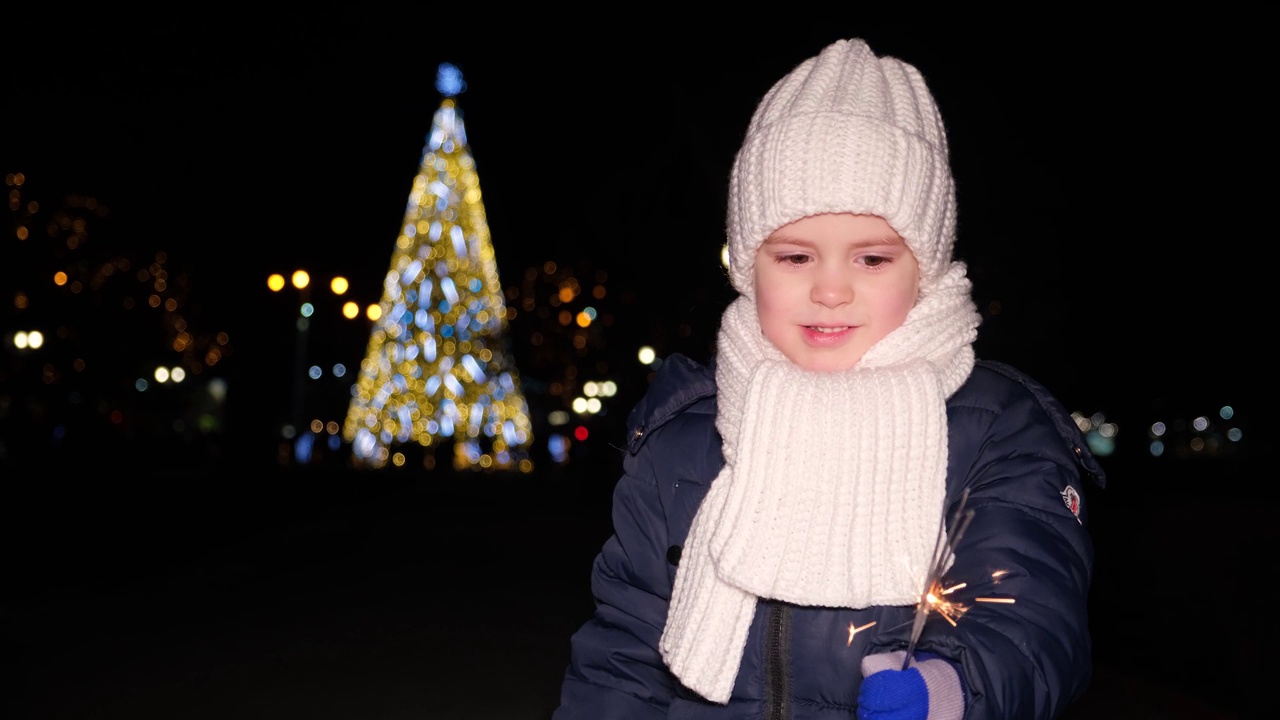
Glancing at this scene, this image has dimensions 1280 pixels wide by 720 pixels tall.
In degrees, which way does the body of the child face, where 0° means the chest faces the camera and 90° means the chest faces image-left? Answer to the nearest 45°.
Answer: approximately 0°

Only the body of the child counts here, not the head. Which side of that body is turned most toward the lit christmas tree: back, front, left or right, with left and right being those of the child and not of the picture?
back
